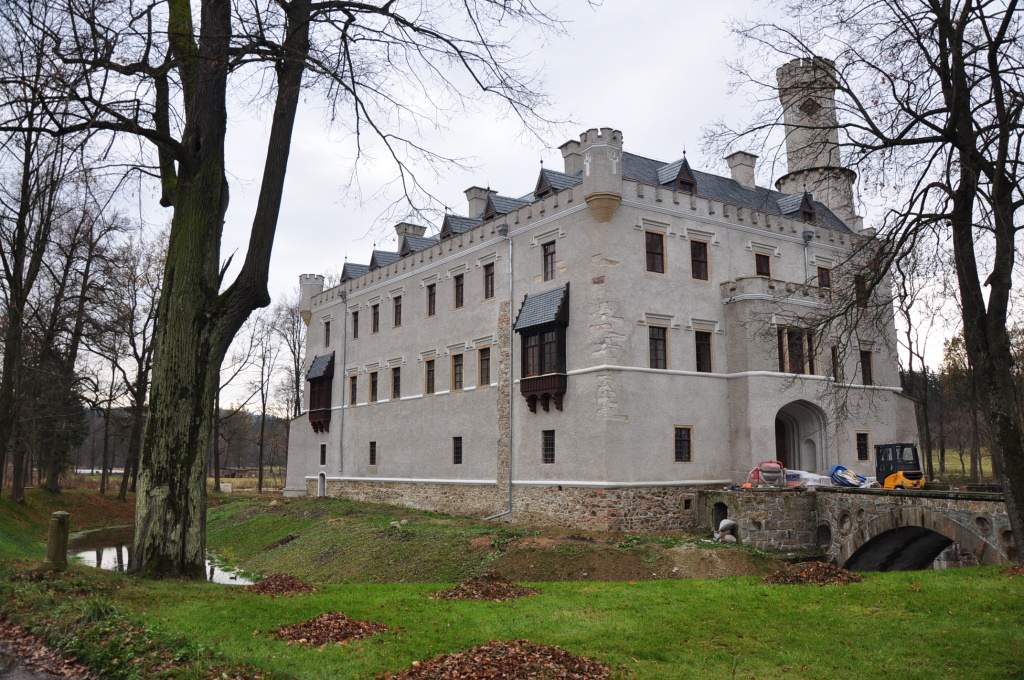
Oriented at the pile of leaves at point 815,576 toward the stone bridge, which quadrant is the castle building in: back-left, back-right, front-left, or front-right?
front-left

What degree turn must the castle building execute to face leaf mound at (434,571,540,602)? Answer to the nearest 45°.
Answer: approximately 45° to its right

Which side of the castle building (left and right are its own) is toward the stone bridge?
front

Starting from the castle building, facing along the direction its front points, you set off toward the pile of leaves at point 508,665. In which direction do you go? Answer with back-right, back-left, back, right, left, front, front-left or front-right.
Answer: front-right

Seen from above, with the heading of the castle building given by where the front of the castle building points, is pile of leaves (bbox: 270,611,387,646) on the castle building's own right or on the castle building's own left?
on the castle building's own right

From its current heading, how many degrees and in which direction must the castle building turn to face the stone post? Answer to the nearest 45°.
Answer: approximately 90° to its right

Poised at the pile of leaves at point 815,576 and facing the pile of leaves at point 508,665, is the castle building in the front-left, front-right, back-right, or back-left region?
back-right

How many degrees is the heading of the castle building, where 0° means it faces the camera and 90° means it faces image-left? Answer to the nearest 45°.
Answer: approximately 315°

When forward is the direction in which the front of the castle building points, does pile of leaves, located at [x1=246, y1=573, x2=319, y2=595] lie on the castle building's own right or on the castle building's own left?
on the castle building's own right

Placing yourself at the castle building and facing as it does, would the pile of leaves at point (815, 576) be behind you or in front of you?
in front

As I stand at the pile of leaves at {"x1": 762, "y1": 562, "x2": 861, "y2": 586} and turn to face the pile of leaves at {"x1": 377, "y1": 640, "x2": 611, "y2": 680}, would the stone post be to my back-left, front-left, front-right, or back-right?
front-right

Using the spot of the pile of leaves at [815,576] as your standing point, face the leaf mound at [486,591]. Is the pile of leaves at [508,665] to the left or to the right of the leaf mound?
left
